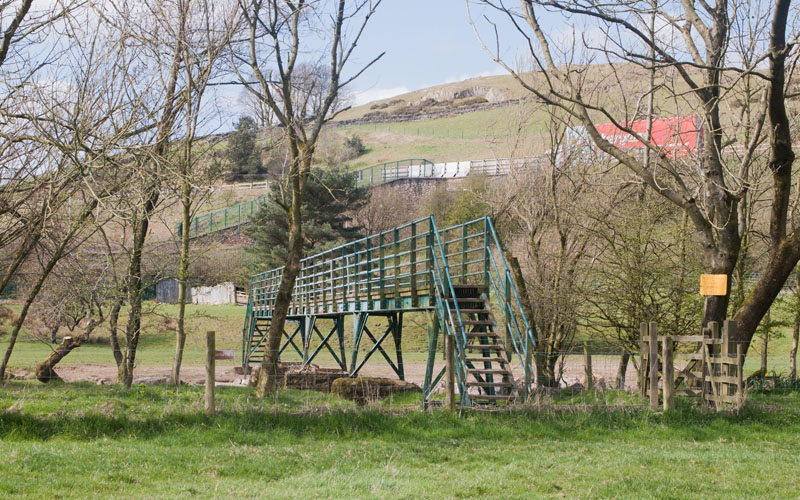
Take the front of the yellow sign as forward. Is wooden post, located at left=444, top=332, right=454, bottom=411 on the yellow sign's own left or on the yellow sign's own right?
on the yellow sign's own right

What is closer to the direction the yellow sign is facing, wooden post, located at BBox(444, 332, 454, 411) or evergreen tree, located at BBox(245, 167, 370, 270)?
the wooden post

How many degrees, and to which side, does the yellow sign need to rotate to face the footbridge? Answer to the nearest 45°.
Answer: approximately 90° to its right

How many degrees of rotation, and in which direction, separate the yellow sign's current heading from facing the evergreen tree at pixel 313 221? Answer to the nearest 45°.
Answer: approximately 135° to its right

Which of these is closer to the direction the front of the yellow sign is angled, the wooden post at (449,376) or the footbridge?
the wooden post

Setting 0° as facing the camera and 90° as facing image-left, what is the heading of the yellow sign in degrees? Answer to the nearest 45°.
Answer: approximately 0°

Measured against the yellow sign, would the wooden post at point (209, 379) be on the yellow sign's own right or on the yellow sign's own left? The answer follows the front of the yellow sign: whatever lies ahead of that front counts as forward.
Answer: on the yellow sign's own right
